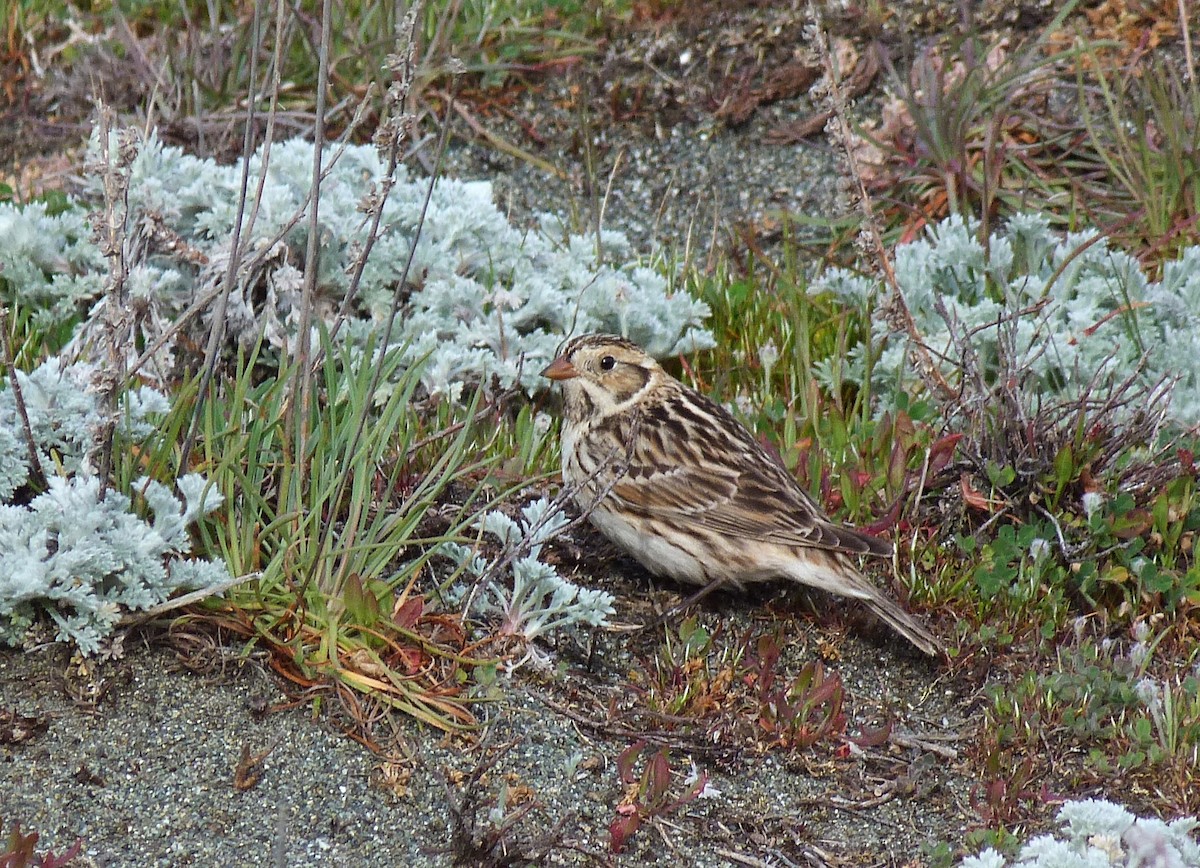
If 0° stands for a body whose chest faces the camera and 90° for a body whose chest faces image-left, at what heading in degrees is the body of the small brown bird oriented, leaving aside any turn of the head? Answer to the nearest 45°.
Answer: approximately 90°

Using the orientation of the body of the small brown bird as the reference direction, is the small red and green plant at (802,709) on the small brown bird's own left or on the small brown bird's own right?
on the small brown bird's own left

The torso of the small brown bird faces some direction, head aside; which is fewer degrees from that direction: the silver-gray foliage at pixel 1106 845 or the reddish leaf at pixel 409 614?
the reddish leaf

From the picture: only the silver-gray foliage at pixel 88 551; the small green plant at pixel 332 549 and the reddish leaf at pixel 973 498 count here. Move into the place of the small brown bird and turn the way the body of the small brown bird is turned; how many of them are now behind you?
1

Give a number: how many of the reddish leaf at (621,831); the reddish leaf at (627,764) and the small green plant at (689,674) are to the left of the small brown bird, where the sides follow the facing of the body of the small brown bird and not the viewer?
3

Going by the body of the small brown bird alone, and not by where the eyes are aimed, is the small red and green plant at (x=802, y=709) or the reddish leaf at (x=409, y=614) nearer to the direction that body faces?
the reddish leaf

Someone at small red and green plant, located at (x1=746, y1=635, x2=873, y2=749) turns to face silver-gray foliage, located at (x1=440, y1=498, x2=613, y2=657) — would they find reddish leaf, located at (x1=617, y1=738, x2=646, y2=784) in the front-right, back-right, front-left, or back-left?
front-left

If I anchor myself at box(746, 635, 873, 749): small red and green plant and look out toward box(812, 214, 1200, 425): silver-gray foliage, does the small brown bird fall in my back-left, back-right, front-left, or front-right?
front-left

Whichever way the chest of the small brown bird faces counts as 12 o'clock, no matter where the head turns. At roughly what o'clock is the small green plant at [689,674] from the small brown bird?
The small green plant is roughly at 9 o'clock from the small brown bird.

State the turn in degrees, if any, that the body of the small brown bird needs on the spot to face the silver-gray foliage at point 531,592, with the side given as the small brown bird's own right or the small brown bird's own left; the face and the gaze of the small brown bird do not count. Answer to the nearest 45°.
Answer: approximately 45° to the small brown bird's own left

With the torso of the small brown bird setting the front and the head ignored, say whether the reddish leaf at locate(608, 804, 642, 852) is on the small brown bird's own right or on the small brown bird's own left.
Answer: on the small brown bird's own left

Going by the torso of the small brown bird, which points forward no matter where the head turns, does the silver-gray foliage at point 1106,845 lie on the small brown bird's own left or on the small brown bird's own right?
on the small brown bird's own left

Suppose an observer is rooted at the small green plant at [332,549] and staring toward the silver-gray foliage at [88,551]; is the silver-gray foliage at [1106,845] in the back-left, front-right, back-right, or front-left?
back-left

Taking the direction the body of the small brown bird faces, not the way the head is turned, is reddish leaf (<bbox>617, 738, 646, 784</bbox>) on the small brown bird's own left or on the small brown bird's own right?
on the small brown bird's own left

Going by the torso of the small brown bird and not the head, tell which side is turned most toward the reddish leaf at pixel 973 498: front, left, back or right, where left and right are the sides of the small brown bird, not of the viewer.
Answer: back

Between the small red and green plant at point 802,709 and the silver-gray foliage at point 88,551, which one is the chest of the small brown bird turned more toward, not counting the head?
the silver-gray foliage
